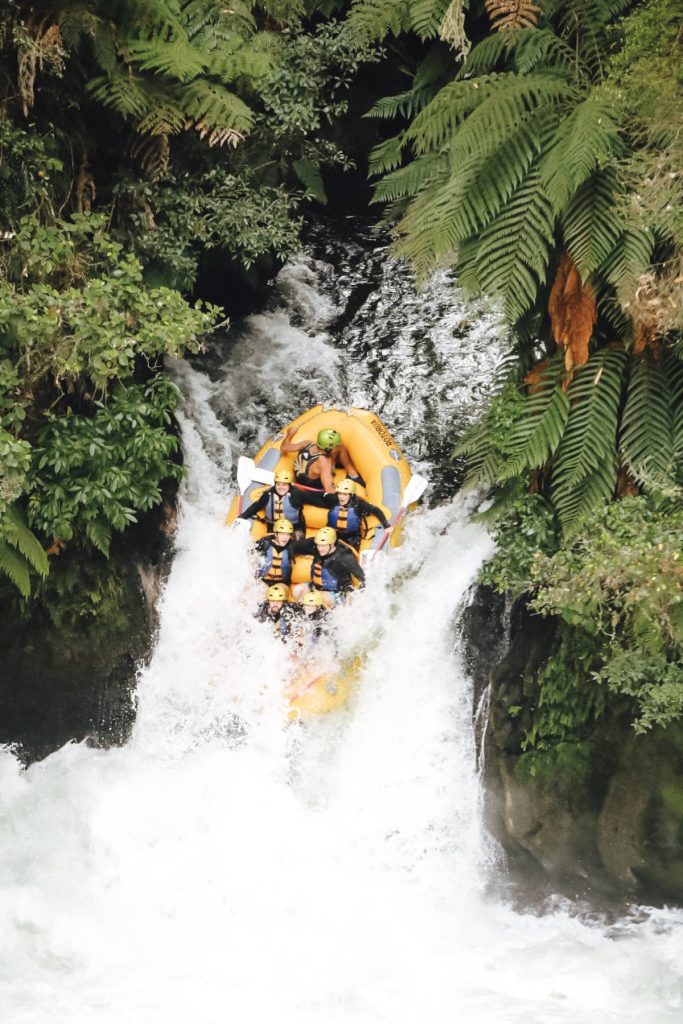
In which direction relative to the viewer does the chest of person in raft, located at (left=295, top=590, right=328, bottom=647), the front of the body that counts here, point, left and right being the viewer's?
facing the viewer

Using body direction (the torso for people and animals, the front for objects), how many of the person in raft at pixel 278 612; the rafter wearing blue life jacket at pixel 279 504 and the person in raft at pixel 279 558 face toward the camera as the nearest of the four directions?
3

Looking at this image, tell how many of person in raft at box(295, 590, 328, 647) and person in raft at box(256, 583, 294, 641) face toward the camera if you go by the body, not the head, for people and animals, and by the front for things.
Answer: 2

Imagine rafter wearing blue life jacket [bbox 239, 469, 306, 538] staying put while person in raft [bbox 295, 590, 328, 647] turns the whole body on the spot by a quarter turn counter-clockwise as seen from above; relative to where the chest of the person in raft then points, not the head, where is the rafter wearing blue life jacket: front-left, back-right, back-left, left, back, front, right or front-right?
back-left

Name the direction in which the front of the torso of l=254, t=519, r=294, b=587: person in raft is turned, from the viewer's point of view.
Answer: toward the camera

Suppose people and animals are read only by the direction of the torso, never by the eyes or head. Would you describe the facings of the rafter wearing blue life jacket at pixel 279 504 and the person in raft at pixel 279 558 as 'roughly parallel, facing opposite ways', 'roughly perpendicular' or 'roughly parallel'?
roughly parallel
